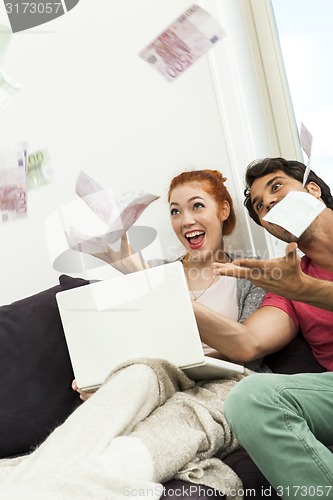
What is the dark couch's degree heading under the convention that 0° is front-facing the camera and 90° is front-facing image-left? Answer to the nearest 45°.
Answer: approximately 0°
